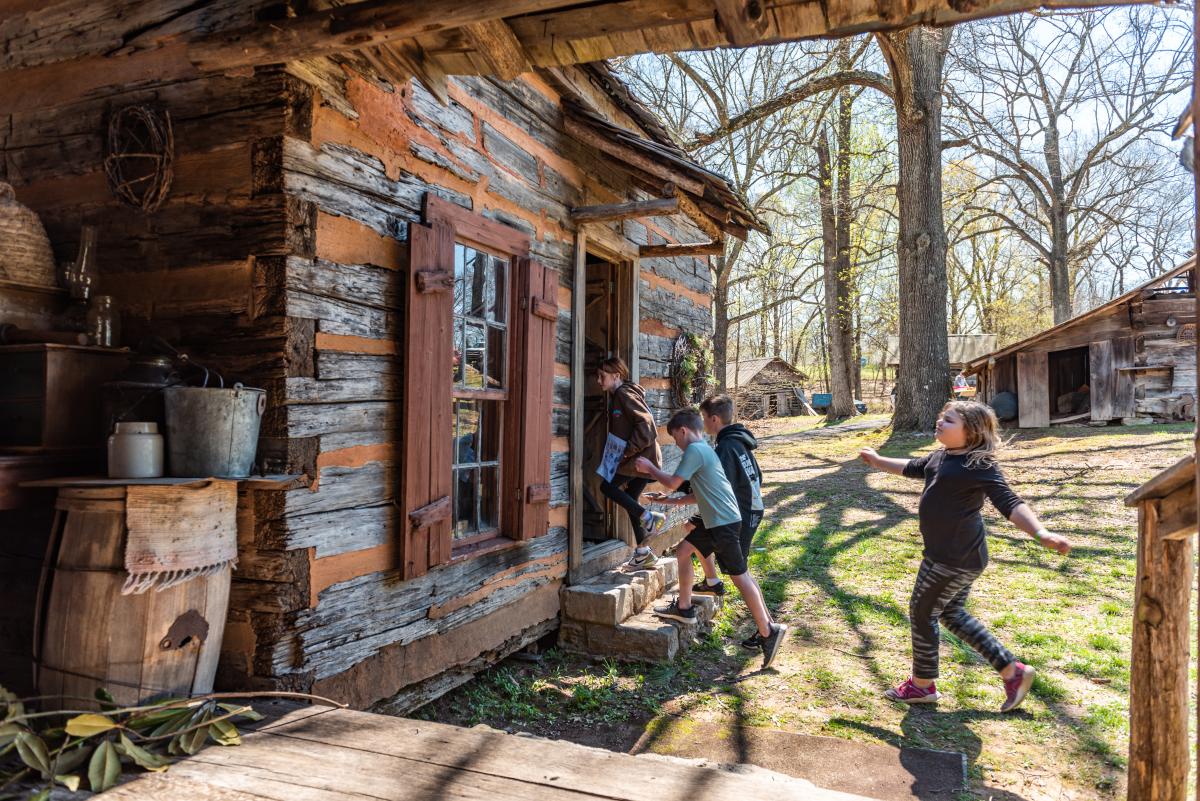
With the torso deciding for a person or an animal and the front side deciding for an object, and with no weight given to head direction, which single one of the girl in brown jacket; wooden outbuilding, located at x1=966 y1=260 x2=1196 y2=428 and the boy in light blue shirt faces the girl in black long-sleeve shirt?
the wooden outbuilding

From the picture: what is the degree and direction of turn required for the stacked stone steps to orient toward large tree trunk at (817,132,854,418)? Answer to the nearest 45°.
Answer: approximately 135° to its left

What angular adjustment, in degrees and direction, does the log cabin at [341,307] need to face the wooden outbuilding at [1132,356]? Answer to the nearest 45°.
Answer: approximately 90° to its left

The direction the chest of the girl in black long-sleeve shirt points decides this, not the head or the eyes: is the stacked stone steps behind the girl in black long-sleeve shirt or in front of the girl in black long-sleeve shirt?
in front

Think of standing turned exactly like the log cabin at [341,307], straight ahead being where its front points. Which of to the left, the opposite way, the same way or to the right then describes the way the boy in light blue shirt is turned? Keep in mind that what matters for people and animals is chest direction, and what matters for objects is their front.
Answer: the opposite way

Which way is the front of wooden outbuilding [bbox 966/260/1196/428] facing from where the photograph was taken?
facing the viewer

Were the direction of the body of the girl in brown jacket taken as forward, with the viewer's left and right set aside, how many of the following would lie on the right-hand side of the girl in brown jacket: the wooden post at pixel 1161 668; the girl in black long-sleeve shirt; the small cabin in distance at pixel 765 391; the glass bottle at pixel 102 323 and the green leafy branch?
1

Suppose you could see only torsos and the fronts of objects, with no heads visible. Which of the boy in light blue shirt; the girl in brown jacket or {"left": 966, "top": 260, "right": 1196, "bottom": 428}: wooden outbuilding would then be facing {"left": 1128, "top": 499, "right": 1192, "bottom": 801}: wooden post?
the wooden outbuilding

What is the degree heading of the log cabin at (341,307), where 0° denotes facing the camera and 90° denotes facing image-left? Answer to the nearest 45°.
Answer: approximately 315°

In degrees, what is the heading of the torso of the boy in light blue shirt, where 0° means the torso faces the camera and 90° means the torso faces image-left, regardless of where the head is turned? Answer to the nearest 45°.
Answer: approximately 90°

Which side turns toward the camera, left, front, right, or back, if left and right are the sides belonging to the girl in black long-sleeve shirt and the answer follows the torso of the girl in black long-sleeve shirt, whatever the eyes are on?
left

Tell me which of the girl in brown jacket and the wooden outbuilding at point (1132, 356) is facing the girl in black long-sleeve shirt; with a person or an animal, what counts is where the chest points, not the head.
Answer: the wooden outbuilding

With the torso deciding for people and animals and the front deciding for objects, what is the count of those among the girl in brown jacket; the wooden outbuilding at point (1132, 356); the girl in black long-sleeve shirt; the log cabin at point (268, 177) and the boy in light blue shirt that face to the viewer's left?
3

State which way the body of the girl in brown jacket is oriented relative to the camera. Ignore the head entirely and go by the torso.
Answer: to the viewer's left

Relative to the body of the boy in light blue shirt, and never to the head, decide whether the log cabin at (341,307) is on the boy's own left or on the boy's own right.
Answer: on the boy's own left
